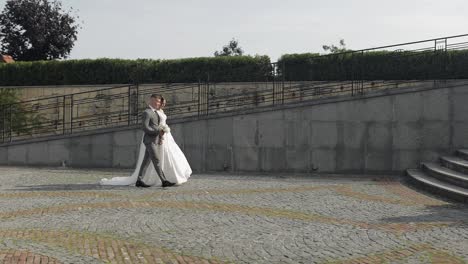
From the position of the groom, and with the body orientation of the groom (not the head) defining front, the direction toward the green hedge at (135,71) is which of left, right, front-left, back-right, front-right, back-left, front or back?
left

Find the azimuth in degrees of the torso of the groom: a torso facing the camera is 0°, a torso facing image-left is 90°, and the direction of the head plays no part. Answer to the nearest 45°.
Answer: approximately 270°

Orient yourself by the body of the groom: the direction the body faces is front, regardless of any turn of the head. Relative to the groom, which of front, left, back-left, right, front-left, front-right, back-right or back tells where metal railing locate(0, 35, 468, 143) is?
left

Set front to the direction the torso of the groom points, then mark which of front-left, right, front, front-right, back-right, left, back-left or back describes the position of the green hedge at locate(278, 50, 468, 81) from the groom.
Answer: front-left
